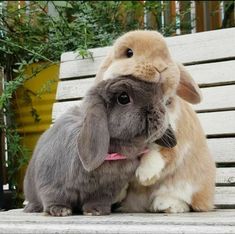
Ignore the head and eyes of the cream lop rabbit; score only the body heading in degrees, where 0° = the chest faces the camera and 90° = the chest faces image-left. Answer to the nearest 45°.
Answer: approximately 45°

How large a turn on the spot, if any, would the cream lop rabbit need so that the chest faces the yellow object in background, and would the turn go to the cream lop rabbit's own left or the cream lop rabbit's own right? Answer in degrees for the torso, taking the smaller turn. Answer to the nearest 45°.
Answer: approximately 90° to the cream lop rabbit's own right
